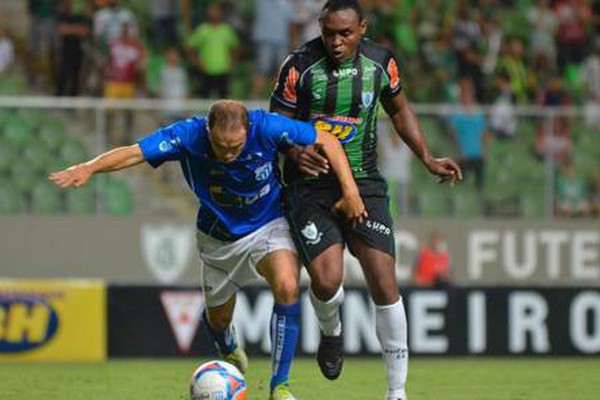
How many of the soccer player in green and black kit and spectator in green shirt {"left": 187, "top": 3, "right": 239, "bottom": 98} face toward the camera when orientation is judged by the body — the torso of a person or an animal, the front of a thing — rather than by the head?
2

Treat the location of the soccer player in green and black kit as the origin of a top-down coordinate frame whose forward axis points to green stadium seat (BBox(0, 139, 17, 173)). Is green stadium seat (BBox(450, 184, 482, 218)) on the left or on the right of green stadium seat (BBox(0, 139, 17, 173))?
right

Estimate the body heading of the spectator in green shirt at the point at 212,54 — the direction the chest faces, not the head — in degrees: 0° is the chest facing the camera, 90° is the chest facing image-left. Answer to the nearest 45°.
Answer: approximately 0°

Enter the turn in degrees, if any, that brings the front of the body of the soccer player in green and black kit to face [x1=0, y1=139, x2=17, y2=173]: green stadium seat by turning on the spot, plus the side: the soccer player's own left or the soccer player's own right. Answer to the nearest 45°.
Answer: approximately 135° to the soccer player's own right
